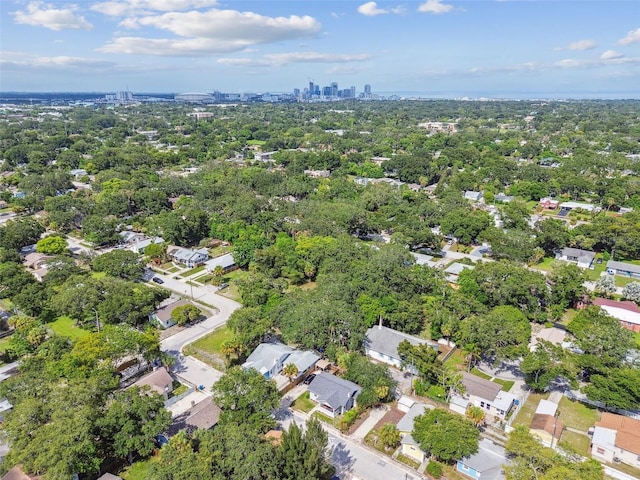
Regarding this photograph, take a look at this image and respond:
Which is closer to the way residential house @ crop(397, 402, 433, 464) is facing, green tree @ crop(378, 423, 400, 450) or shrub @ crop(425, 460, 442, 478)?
the green tree

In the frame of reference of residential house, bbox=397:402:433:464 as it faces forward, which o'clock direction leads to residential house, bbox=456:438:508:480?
residential house, bbox=456:438:508:480 is roughly at 8 o'clock from residential house, bbox=397:402:433:464.

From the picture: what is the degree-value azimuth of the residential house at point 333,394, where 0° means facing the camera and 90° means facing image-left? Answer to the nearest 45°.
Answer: approximately 45°

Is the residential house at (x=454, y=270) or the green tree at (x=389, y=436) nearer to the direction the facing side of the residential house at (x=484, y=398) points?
the green tree

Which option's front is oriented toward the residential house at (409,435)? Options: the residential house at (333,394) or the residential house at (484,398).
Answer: the residential house at (484,398)

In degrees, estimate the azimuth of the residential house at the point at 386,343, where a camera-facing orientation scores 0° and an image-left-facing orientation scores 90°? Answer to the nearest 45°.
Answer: approximately 45°
